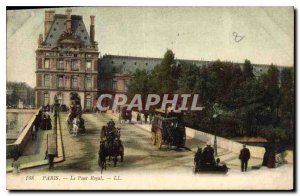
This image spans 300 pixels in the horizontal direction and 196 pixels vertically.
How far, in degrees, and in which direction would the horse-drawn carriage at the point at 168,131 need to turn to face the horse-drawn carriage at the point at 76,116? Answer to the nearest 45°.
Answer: approximately 45° to its left

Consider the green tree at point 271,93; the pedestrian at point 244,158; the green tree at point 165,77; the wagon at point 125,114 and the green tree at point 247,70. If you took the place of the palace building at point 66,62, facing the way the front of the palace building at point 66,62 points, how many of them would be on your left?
5

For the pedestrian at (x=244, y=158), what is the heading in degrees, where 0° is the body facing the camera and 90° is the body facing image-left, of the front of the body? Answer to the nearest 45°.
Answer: approximately 180°

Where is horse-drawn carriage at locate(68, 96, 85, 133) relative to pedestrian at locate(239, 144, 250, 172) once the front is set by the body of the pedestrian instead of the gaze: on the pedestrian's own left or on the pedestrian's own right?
on the pedestrian's own left

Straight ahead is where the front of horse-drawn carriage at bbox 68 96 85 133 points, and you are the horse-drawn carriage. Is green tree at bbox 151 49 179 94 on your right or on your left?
on your left
